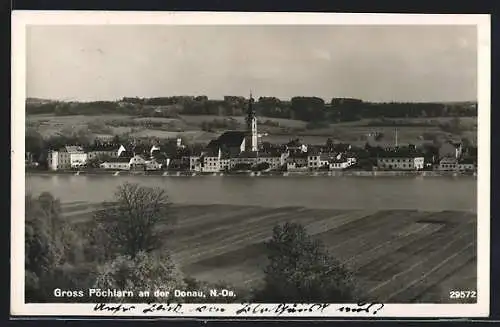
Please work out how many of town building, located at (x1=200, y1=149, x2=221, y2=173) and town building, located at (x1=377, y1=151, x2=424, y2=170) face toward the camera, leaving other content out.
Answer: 2

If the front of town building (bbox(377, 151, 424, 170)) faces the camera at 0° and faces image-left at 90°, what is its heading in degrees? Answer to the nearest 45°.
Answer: approximately 0°
